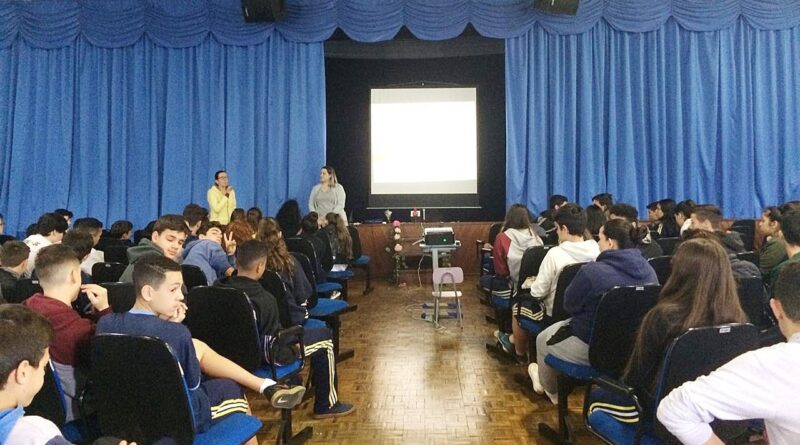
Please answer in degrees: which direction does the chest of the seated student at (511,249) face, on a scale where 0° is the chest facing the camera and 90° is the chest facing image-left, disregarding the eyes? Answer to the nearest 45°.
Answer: approximately 135°

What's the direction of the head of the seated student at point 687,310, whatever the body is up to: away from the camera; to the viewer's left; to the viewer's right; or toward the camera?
away from the camera

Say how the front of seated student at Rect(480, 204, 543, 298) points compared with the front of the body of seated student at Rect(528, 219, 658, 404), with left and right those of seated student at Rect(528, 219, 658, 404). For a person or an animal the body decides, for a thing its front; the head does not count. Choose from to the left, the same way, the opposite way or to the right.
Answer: the same way

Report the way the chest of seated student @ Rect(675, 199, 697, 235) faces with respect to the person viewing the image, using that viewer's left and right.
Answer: facing away from the viewer and to the left of the viewer

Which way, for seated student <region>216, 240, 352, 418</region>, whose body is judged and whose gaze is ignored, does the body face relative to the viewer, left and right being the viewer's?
facing away from the viewer and to the right of the viewer

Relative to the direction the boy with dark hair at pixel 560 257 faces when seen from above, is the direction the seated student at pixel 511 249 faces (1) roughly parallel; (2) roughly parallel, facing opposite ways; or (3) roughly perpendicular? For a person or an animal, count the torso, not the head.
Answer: roughly parallel

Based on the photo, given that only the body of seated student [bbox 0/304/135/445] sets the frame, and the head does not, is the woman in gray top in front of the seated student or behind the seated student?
in front

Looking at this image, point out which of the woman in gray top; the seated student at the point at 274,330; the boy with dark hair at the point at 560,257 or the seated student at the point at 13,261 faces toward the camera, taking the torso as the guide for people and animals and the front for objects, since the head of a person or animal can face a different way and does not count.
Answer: the woman in gray top

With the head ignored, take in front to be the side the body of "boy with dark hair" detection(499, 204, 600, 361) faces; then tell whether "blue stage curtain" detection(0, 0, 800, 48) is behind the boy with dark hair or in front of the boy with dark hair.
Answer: in front

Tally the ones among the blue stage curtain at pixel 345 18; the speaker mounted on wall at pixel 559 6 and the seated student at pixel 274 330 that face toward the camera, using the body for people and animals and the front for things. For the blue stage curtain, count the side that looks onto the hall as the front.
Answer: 2

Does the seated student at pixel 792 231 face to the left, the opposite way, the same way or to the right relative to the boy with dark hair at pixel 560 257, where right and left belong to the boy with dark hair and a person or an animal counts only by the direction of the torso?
the same way

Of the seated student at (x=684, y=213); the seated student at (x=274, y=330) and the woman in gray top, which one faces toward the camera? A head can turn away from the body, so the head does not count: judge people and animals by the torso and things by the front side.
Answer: the woman in gray top

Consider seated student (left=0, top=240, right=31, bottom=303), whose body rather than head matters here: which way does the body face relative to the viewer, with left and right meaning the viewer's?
facing away from the viewer and to the right of the viewer

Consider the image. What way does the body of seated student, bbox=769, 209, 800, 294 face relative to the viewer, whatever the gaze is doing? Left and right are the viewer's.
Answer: facing away from the viewer and to the left of the viewer

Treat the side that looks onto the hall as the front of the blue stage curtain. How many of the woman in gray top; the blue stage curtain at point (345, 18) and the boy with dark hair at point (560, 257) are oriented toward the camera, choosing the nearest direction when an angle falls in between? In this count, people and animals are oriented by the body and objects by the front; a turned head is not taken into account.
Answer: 2

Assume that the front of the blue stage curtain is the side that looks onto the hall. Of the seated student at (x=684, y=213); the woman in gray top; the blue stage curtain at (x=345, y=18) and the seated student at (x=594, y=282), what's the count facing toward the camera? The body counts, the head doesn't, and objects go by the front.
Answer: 2

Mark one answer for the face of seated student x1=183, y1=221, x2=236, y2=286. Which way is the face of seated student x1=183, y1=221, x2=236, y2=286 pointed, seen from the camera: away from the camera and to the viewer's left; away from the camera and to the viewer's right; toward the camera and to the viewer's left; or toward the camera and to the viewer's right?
toward the camera and to the viewer's right

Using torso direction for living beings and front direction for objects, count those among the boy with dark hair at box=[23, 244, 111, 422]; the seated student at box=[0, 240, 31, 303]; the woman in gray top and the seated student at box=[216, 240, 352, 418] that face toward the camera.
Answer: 1

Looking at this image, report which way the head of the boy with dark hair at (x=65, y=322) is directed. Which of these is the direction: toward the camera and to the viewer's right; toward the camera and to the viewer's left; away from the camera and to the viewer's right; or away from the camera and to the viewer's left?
away from the camera and to the viewer's right

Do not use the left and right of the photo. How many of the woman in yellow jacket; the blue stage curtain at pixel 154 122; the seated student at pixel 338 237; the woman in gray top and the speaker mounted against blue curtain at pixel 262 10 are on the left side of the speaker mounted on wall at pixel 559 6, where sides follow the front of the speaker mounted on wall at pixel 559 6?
0

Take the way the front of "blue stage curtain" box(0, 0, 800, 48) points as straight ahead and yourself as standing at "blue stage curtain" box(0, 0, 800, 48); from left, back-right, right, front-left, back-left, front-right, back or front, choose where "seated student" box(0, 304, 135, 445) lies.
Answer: front
